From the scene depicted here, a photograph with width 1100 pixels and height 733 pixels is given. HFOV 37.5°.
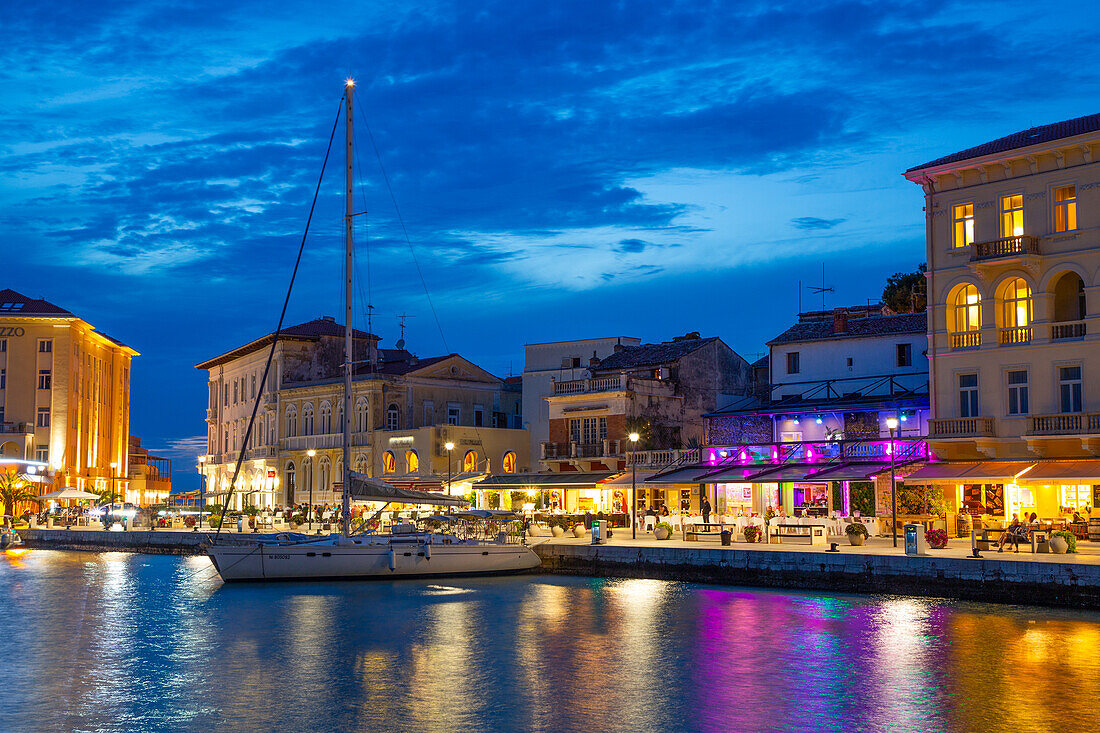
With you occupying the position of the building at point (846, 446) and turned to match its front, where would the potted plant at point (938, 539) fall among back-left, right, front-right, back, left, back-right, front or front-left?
front

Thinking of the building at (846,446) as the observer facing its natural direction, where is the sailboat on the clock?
The sailboat is roughly at 2 o'clock from the building.

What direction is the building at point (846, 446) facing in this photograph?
toward the camera

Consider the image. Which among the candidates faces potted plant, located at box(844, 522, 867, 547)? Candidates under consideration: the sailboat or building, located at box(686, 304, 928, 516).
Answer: the building

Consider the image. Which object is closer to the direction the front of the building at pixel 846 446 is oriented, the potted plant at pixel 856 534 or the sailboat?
the potted plant

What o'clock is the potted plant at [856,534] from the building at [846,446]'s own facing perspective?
The potted plant is roughly at 12 o'clock from the building.

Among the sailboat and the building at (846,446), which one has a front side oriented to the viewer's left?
the sailboat

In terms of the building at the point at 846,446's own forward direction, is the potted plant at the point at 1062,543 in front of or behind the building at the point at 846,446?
in front

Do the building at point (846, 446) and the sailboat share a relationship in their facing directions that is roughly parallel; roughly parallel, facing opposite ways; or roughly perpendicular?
roughly perpendicular

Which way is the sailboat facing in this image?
to the viewer's left

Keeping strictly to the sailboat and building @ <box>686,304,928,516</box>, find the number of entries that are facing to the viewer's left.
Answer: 1
